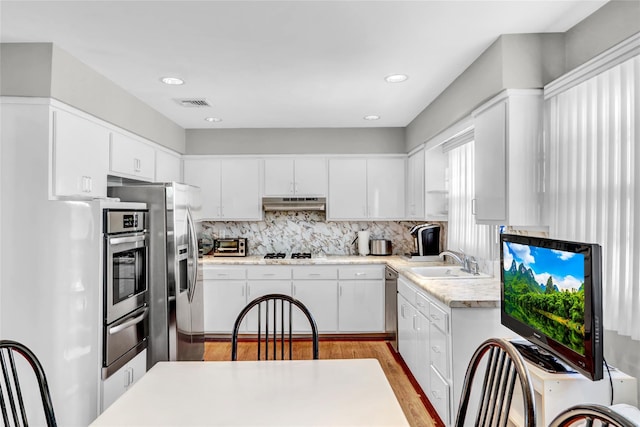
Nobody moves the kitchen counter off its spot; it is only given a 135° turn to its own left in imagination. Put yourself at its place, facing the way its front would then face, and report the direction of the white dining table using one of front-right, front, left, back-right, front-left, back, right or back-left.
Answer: right

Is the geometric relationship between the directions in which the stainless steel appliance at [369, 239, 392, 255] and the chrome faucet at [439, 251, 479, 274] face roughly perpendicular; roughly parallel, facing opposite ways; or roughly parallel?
roughly perpendicular

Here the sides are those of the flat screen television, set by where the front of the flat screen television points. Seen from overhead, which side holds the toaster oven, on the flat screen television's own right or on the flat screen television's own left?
on the flat screen television's own right

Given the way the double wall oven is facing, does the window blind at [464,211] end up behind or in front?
in front

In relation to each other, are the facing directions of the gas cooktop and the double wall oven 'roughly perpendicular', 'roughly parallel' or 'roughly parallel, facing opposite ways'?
roughly perpendicular

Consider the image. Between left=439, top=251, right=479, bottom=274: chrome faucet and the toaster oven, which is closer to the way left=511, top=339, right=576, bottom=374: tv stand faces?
the toaster oven
